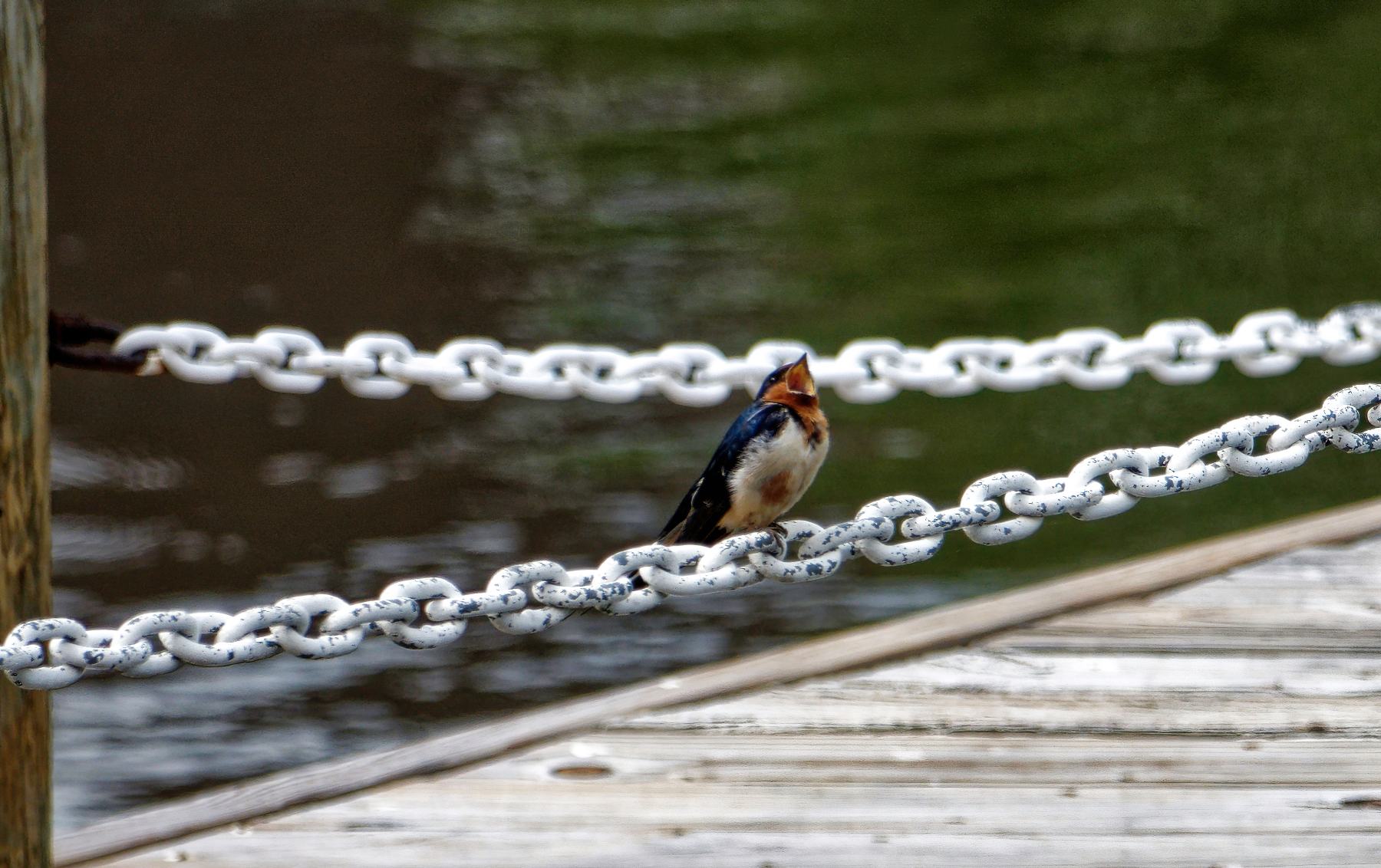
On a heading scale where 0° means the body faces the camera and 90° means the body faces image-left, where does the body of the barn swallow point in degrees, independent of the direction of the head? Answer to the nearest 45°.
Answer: approximately 315°

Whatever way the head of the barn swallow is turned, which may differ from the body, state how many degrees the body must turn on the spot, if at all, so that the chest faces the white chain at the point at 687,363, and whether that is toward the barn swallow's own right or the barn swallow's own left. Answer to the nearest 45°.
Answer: approximately 135° to the barn swallow's own left

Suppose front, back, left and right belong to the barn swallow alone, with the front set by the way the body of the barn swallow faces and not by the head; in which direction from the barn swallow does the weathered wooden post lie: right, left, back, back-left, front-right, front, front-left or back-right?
back-right
